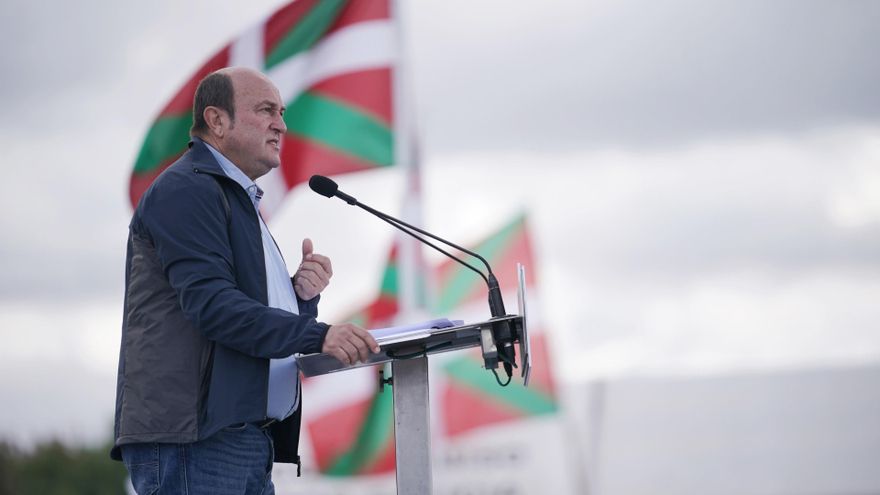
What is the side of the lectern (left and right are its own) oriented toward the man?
back

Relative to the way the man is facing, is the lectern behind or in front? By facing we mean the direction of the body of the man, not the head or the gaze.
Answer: in front

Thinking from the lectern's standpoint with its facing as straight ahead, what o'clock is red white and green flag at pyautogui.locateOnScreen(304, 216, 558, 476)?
The red white and green flag is roughly at 9 o'clock from the lectern.

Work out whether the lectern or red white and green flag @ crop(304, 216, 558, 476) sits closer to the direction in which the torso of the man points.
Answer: the lectern

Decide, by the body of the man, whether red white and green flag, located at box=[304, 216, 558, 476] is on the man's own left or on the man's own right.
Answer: on the man's own left

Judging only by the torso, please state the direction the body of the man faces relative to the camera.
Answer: to the viewer's right

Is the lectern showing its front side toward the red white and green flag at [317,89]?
no

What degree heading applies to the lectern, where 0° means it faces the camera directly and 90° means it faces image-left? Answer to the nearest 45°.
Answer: approximately 270°

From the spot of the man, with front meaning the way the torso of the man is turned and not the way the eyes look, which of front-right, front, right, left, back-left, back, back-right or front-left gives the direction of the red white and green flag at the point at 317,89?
left
